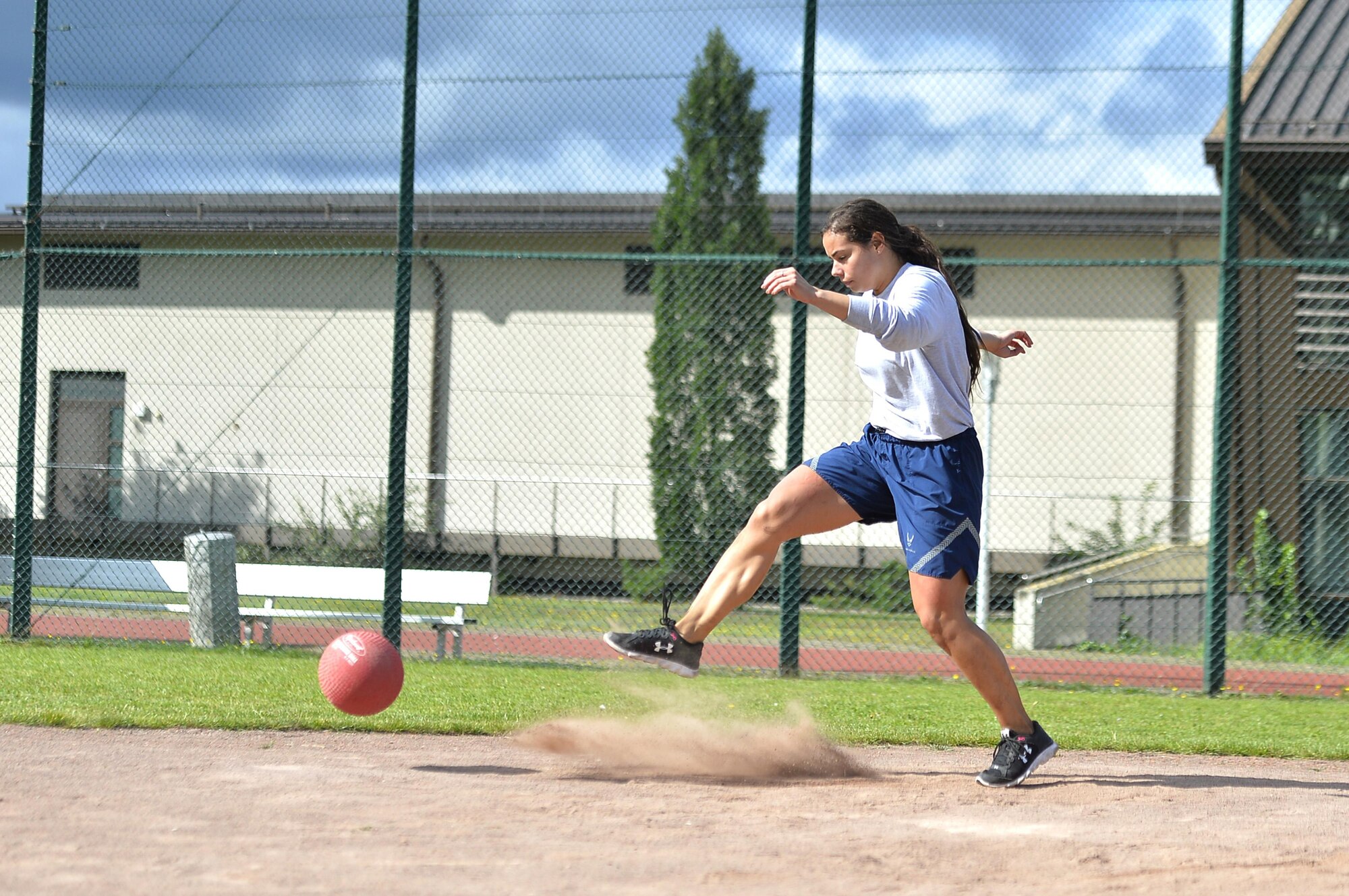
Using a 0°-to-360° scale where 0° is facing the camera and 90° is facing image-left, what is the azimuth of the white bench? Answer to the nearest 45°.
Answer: approximately 0°

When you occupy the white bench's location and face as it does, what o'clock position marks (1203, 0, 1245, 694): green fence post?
The green fence post is roughly at 10 o'clock from the white bench.

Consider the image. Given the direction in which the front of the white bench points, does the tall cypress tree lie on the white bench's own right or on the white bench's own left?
on the white bench's own left

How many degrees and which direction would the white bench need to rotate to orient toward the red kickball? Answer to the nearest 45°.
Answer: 0° — it already faces it

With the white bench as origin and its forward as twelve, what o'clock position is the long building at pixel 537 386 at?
The long building is roughly at 7 o'clock from the white bench.
